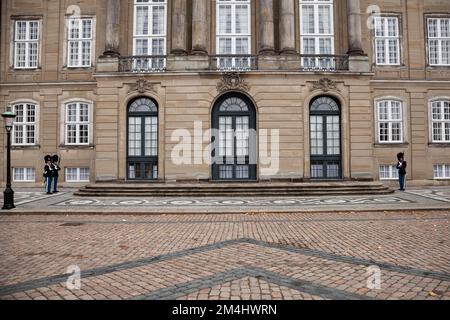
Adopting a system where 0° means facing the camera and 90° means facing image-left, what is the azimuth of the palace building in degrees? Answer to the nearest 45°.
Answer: approximately 0°

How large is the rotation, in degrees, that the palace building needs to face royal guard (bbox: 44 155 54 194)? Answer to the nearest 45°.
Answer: approximately 90° to its right
